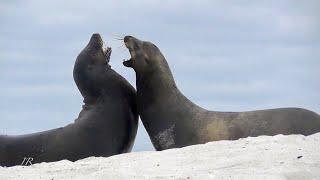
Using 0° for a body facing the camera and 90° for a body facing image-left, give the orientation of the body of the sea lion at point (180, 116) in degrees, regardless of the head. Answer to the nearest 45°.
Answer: approximately 90°

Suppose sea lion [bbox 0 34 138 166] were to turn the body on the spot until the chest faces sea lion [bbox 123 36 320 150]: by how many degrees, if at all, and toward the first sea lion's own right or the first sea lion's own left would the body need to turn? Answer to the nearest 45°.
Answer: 0° — it already faces it

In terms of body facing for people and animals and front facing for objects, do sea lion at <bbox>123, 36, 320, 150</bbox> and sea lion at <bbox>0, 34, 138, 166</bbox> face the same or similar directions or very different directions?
very different directions

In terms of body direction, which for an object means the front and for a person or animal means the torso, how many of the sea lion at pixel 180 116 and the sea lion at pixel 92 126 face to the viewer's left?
1

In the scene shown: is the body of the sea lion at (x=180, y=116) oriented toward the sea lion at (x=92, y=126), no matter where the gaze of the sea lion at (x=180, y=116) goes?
yes

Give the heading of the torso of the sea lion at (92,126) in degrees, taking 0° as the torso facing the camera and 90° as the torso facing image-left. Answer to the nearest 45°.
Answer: approximately 270°
